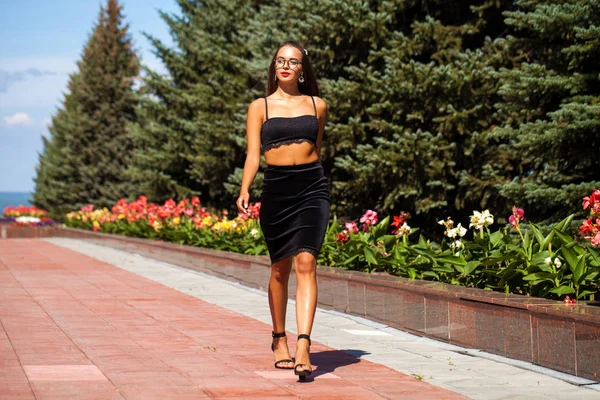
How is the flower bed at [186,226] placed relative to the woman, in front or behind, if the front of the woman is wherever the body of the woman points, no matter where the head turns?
behind

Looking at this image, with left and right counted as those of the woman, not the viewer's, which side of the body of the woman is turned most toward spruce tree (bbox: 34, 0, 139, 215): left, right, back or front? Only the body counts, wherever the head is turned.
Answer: back

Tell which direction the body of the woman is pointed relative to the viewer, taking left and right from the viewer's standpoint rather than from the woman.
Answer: facing the viewer

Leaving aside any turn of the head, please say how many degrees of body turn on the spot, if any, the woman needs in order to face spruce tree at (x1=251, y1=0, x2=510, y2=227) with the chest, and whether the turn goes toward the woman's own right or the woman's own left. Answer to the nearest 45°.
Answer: approximately 180°

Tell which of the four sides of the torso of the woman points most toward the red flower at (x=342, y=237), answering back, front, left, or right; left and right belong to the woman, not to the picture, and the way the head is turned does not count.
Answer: back

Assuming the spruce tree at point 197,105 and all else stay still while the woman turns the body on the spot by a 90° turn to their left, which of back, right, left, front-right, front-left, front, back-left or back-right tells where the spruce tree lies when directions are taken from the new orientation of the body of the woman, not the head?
left

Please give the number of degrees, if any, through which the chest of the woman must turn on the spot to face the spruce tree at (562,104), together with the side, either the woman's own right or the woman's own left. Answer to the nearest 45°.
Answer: approximately 135° to the woman's own left
